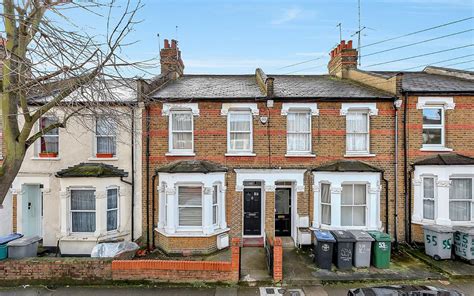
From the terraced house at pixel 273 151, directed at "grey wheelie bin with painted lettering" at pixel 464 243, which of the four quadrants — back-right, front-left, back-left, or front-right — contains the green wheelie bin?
front-right

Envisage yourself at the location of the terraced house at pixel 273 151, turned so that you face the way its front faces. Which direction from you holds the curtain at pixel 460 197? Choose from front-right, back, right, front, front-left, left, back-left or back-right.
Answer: left

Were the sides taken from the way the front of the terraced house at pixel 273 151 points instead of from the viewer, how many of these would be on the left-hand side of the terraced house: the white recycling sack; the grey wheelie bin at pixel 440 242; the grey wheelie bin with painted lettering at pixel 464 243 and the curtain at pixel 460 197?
3

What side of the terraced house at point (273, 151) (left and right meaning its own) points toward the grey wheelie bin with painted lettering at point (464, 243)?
left

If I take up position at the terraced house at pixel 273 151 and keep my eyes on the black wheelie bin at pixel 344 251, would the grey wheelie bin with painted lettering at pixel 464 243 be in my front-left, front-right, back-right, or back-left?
front-left

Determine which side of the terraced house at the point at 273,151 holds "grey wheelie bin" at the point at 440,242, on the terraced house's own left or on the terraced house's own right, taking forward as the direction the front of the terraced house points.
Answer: on the terraced house's own left

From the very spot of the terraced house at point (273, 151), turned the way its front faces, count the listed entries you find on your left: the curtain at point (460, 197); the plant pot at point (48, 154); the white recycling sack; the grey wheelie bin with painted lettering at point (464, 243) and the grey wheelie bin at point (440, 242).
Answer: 3

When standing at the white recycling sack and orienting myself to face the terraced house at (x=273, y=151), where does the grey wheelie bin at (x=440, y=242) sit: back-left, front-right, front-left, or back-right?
front-right

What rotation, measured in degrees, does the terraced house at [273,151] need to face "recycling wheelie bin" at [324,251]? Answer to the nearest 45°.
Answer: approximately 45° to its left

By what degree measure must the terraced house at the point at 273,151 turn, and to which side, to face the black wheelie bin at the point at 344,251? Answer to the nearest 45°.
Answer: approximately 45° to its left

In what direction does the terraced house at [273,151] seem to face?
toward the camera

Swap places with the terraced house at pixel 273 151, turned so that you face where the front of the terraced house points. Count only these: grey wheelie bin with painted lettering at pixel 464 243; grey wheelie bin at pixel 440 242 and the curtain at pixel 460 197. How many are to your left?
3

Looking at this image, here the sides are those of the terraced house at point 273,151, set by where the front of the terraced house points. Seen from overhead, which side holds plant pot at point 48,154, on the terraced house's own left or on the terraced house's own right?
on the terraced house's own right
